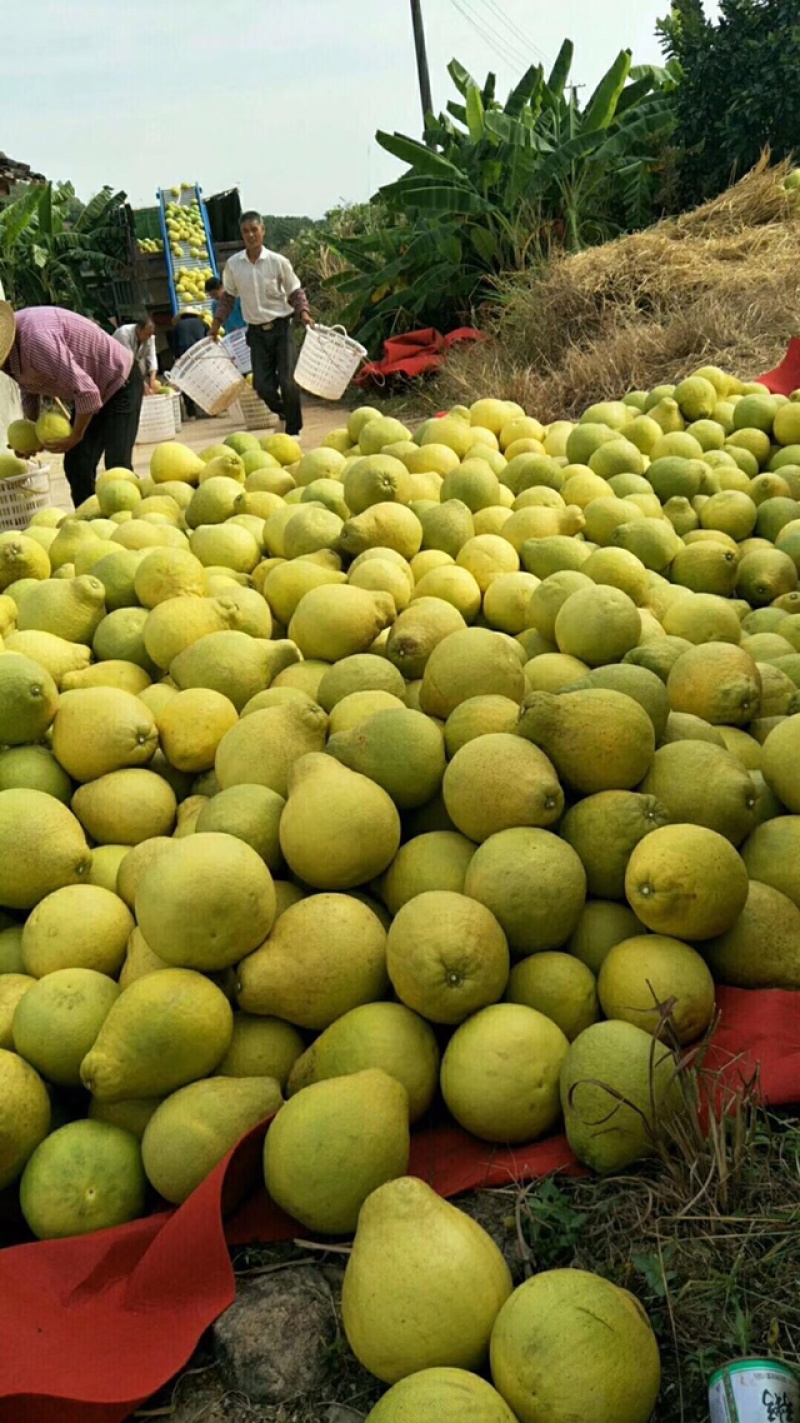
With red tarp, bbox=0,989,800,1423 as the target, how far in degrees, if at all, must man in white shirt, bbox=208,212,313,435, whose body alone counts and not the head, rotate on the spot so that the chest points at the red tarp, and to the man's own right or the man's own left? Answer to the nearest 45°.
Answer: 0° — they already face it

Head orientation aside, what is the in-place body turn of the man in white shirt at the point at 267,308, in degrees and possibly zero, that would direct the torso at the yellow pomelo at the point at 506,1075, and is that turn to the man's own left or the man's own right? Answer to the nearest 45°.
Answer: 0° — they already face it

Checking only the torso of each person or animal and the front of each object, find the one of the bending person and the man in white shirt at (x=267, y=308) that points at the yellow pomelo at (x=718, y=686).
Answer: the man in white shirt

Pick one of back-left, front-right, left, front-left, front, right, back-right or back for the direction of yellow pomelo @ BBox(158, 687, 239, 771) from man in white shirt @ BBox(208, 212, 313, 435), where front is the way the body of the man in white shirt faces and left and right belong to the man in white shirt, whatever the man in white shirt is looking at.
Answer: front

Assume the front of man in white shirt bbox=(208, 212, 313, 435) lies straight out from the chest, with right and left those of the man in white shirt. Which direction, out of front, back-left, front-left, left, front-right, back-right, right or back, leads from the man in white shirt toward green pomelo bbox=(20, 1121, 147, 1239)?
front

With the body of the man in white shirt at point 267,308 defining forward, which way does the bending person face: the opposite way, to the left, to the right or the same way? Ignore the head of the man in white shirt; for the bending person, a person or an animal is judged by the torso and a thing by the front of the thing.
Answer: to the right

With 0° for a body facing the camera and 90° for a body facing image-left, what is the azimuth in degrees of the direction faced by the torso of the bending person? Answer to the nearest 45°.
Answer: approximately 90°

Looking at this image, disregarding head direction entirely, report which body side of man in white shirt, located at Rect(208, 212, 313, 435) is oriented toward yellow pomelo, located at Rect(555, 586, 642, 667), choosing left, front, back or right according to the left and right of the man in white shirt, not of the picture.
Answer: front

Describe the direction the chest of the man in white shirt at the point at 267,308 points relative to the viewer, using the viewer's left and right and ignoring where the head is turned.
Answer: facing the viewer

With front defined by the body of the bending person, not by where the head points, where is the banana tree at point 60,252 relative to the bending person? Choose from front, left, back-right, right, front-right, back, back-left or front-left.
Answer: right

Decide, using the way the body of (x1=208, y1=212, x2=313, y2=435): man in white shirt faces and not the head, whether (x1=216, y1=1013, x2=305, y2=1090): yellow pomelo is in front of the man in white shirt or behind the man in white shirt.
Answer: in front

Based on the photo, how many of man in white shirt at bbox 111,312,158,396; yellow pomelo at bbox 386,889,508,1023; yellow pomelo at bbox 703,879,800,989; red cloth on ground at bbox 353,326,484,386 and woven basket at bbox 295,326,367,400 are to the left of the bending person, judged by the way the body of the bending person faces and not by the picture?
2

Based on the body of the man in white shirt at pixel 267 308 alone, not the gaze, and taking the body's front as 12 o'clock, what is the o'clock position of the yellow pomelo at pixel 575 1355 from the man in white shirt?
The yellow pomelo is roughly at 12 o'clock from the man in white shirt.

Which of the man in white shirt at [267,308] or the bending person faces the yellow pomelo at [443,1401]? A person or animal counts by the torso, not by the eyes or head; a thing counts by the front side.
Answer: the man in white shirt

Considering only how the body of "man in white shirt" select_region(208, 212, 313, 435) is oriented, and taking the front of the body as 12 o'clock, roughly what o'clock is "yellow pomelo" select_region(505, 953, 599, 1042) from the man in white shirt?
The yellow pomelo is roughly at 12 o'clock from the man in white shirt.
